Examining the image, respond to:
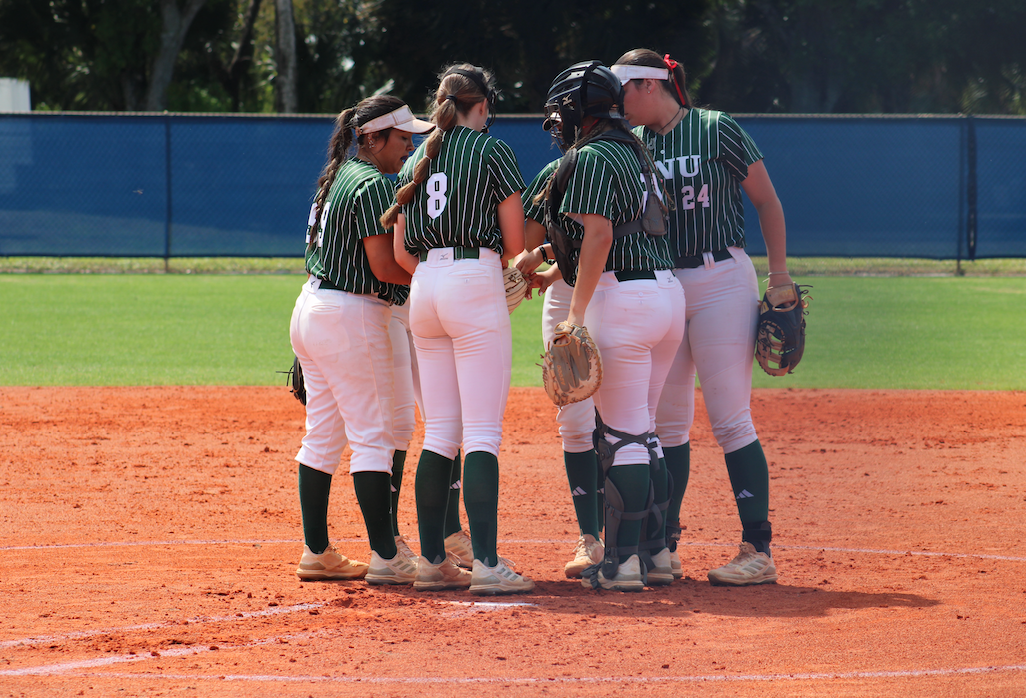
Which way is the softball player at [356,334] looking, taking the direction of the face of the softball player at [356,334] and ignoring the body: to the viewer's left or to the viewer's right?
to the viewer's right

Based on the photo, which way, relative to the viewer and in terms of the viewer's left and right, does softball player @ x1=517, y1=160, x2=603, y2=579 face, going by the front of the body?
facing the viewer and to the left of the viewer

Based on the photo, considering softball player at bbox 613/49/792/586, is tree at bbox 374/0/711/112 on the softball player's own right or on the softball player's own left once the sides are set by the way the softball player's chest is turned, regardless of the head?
on the softball player's own right

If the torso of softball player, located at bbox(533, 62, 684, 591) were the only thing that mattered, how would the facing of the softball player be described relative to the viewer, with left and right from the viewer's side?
facing away from the viewer and to the left of the viewer

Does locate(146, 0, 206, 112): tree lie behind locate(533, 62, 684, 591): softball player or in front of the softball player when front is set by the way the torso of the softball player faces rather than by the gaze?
in front

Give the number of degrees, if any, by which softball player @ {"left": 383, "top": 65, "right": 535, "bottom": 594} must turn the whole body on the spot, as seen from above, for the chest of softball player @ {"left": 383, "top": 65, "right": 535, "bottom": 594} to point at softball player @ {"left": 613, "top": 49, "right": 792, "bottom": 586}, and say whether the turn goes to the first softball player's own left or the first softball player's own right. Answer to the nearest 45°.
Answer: approximately 45° to the first softball player's own right

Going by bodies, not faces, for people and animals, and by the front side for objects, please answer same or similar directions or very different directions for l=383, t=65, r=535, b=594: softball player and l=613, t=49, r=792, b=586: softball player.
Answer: very different directions

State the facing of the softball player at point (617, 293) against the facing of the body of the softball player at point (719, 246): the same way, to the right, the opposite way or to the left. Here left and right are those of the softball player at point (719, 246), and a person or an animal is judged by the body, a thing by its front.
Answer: to the right

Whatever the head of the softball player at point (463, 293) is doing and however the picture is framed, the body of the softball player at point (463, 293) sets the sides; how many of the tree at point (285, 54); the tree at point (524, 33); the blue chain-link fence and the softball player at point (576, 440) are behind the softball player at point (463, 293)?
0

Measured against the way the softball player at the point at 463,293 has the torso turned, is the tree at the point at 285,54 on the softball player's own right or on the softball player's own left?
on the softball player's own left

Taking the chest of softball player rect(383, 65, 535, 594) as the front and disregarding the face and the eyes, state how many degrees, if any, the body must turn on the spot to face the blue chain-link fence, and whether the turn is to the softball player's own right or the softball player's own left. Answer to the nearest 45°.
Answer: approximately 45° to the softball player's own left

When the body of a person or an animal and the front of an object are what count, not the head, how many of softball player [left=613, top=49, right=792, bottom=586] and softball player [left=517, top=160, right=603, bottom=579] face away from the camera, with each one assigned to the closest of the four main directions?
0

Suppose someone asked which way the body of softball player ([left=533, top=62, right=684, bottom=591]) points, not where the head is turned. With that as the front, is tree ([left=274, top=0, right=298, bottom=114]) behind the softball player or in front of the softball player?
in front

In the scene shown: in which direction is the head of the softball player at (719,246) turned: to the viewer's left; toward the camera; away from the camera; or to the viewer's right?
to the viewer's left
